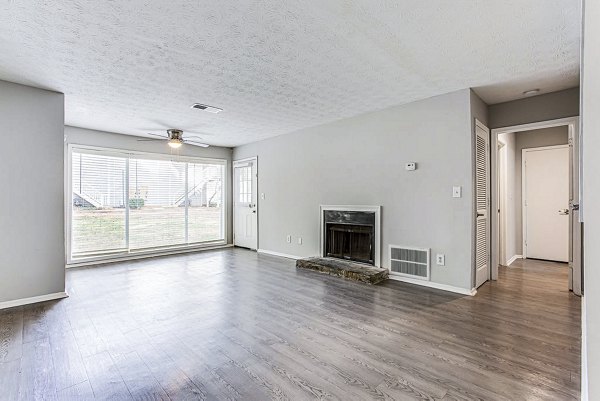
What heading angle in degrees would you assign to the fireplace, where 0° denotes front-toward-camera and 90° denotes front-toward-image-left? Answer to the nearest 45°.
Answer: approximately 45°

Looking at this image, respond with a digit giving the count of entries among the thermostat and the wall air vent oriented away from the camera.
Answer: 0

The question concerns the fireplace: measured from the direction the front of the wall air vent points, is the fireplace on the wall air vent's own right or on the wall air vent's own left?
on the wall air vent's own right

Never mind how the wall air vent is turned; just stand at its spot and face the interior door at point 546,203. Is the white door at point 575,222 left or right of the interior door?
right

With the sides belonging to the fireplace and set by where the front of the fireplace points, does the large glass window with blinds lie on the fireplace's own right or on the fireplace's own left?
on the fireplace's own right

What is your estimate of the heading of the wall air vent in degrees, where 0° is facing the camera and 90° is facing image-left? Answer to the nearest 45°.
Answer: approximately 45°

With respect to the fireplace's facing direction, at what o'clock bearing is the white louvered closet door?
The white louvered closet door is roughly at 8 o'clock from the fireplace.

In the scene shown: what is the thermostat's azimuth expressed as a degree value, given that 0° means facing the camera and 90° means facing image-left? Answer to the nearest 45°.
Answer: approximately 45°

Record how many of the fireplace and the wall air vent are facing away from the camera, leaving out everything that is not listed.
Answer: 0

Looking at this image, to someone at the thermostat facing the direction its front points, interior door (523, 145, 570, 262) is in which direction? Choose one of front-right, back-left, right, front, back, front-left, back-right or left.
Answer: back

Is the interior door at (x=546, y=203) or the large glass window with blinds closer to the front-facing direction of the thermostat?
the large glass window with blinds

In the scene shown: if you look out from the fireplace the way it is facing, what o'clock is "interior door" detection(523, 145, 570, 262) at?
The interior door is roughly at 7 o'clock from the fireplace.
